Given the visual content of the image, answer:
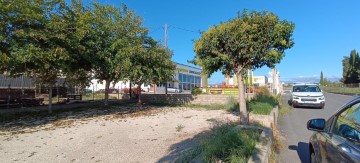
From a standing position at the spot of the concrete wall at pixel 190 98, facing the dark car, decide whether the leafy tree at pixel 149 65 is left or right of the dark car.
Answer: right

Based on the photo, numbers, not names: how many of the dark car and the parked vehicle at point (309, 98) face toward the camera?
1

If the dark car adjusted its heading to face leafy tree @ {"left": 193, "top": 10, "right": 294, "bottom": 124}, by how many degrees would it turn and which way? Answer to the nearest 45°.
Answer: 0° — it already faces it

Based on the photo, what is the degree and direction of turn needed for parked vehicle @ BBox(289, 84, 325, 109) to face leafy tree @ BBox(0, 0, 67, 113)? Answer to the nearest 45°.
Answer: approximately 45° to its right

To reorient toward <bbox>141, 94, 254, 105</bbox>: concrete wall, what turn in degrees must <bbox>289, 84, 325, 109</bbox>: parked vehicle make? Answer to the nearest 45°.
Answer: approximately 90° to its right

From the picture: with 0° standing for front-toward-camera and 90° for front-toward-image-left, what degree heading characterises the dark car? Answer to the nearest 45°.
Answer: approximately 135°

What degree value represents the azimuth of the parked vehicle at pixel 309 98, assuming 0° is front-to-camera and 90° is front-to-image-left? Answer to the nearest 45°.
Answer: approximately 0°

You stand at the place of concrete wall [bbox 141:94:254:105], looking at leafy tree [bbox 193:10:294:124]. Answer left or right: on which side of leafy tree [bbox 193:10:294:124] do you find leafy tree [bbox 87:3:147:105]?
right

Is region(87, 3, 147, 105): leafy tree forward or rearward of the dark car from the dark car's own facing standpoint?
forward

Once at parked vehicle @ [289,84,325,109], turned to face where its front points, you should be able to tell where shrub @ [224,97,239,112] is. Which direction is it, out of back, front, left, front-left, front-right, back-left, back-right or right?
front-right

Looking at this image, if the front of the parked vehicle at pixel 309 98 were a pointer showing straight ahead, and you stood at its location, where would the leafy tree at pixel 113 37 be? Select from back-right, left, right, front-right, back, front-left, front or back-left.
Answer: front-right
